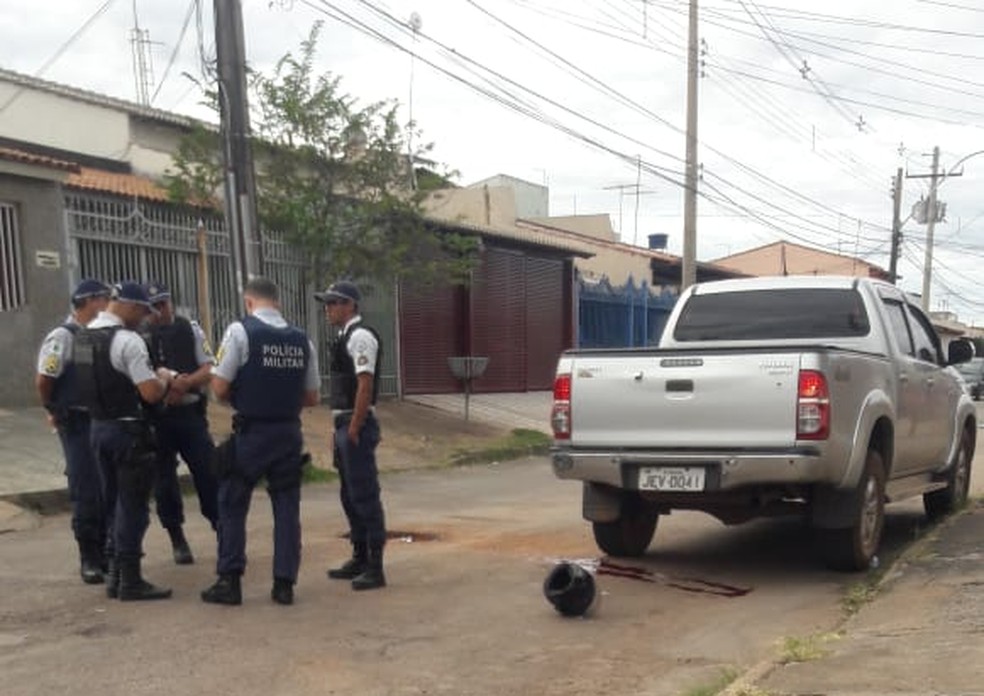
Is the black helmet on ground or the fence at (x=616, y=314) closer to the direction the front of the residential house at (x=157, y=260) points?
the black helmet on ground

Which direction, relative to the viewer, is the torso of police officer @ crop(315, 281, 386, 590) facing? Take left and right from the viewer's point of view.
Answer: facing to the left of the viewer

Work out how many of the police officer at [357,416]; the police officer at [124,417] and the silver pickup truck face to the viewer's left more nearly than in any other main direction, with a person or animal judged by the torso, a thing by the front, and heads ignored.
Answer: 1

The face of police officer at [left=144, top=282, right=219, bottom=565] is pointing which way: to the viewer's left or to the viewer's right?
to the viewer's left

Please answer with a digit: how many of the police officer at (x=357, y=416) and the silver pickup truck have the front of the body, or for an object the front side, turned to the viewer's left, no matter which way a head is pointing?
1

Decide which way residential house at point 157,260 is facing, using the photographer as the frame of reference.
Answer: facing the viewer and to the right of the viewer

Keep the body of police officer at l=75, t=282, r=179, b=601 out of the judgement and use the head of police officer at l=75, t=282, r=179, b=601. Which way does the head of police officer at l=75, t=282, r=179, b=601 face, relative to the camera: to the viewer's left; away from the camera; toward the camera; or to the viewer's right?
to the viewer's right

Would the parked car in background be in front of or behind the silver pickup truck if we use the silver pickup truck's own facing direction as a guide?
in front

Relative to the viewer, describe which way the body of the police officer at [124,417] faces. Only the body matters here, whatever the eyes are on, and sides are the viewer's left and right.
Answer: facing away from the viewer and to the right of the viewer

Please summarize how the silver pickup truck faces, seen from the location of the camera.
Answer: facing away from the viewer and to the right of the viewer

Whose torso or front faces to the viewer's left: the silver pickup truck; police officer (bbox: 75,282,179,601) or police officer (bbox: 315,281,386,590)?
police officer (bbox: 315,281,386,590)

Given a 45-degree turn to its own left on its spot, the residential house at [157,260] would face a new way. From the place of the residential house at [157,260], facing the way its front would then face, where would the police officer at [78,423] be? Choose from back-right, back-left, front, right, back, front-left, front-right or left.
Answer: right
